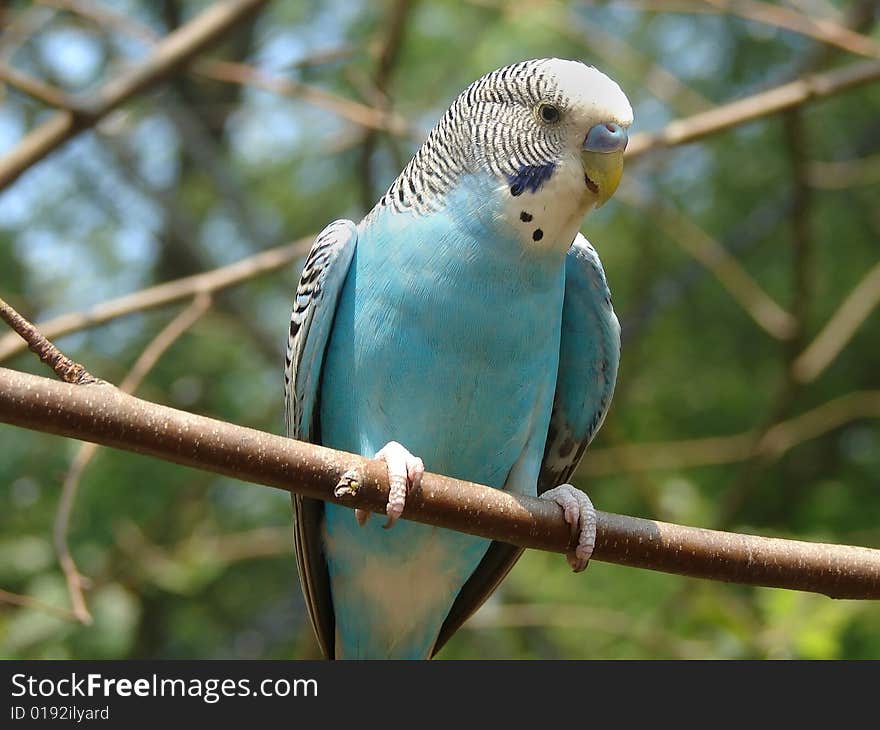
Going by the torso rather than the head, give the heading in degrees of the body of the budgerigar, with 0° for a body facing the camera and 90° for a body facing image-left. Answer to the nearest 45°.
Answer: approximately 315°

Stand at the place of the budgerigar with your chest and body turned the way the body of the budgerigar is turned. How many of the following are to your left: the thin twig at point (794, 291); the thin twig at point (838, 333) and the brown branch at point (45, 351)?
2

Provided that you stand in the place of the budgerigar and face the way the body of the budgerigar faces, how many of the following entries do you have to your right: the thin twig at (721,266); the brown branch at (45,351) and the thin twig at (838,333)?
1

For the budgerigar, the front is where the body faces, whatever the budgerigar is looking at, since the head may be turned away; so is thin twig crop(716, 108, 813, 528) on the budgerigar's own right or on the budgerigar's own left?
on the budgerigar's own left

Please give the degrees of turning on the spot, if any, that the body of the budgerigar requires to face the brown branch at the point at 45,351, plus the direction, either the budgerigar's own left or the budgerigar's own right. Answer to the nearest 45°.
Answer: approximately 90° to the budgerigar's own right
